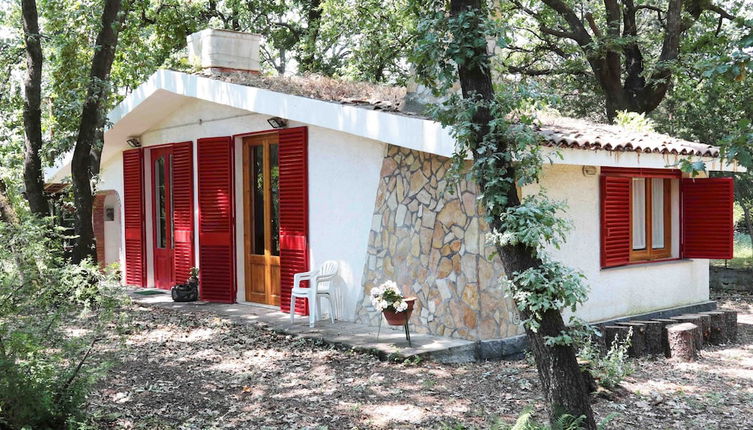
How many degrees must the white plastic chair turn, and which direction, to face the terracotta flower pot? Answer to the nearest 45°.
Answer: approximately 90° to its left

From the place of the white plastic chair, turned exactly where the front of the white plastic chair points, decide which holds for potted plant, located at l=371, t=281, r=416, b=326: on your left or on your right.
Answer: on your left

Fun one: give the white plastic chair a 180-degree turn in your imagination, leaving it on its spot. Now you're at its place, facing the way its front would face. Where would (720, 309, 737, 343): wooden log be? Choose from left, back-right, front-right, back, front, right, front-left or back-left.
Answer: front-right

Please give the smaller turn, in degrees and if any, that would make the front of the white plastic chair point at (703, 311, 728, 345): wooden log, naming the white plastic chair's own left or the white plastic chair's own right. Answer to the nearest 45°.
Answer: approximately 135° to the white plastic chair's own left

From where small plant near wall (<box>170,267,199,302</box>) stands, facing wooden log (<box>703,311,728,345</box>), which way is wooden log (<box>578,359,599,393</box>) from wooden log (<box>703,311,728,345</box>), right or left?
right

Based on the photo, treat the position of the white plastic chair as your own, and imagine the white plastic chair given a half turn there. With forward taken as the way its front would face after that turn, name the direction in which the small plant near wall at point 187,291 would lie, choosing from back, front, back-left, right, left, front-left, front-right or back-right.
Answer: left

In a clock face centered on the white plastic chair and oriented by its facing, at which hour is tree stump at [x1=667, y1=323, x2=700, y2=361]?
The tree stump is roughly at 8 o'clock from the white plastic chair.

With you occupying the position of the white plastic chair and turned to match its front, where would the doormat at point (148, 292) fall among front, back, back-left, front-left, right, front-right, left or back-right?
right

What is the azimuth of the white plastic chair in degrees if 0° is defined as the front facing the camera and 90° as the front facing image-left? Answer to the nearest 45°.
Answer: approximately 45°

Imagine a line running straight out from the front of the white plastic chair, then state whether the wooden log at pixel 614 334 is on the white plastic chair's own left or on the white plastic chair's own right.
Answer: on the white plastic chair's own left

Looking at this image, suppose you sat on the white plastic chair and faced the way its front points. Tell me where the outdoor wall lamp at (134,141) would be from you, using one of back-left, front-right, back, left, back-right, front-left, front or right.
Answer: right

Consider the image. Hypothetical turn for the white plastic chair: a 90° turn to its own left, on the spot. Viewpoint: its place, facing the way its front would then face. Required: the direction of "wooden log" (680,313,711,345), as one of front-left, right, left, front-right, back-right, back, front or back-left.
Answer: front-left
